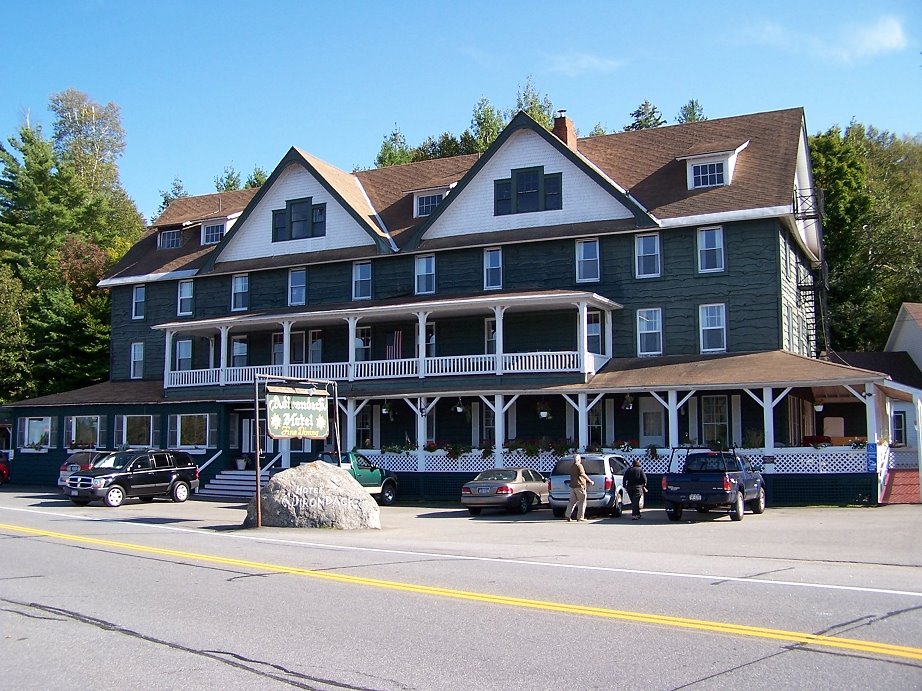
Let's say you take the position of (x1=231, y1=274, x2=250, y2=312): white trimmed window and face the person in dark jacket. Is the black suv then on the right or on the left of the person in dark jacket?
right

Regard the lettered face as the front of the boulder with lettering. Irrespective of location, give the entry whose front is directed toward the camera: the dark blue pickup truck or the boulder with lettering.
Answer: the boulder with lettering

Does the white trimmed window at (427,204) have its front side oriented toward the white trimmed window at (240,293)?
no

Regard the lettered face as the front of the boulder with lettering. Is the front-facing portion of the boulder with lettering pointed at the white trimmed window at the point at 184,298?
no

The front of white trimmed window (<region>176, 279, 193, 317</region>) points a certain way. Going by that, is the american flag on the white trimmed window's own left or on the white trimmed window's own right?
on the white trimmed window's own left

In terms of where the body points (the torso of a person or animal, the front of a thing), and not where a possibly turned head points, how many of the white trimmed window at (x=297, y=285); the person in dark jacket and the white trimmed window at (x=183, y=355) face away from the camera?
1

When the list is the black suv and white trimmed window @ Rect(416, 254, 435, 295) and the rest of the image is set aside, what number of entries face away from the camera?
0

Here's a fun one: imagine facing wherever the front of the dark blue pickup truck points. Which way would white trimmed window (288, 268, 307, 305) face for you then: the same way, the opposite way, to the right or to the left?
the opposite way

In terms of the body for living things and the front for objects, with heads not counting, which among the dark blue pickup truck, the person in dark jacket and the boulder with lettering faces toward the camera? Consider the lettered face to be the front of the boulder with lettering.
the boulder with lettering

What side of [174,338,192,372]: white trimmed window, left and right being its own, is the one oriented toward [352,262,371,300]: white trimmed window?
left

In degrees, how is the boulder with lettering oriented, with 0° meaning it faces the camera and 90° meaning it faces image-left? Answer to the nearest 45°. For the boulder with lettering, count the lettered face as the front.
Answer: approximately 0°

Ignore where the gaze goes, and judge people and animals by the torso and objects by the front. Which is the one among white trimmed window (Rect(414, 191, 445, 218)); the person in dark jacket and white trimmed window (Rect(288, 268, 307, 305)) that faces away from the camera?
the person in dark jacket

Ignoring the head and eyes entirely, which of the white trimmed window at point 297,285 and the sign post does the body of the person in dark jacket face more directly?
the white trimmed window

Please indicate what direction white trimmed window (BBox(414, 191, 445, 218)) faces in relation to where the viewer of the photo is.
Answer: facing the viewer and to the left of the viewer

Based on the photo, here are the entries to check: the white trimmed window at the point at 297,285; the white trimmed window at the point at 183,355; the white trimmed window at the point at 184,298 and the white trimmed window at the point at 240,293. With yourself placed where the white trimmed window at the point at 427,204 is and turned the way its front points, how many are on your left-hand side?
0

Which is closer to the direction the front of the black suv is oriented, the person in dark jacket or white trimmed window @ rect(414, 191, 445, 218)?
the person in dark jacket

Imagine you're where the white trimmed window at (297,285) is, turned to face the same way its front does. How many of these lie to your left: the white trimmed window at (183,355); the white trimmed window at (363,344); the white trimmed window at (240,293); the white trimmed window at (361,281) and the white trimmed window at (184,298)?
2

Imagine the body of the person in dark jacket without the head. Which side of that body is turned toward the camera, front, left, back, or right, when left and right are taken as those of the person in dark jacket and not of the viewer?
back
